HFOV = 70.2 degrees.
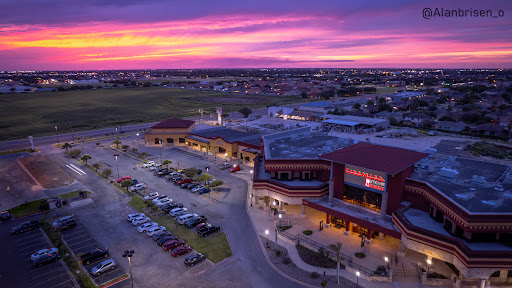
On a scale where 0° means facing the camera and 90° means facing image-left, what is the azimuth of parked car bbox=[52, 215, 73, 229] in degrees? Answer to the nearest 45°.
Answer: approximately 45°

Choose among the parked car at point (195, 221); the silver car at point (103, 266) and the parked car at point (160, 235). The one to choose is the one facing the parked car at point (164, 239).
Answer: the parked car at point (195, 221)

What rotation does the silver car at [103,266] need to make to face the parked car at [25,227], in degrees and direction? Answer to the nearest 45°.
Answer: approximately 90° to its right

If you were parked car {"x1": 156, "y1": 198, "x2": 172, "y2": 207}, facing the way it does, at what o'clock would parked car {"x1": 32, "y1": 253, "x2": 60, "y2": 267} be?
parked car {"x1": 32, "y1": 253, "x2": 60, "y2": 267} is roughly at 12 o'clock from parked car {"x1": 156, "y1": 198, "x2": 172, "y2": 207}.

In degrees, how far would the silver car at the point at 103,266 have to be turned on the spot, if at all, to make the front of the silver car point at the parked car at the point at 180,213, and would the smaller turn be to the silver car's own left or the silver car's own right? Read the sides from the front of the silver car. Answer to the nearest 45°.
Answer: approximately 180°

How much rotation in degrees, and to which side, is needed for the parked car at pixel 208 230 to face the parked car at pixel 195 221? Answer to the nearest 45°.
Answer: approximately 90° to its right

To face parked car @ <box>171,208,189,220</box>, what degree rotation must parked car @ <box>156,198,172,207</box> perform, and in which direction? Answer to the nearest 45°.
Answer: approximately 90° to its left

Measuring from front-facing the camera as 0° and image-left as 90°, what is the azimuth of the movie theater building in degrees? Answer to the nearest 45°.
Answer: approximately 45°

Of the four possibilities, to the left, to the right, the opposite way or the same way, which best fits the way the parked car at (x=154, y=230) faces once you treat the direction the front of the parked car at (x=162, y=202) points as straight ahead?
the opposite way

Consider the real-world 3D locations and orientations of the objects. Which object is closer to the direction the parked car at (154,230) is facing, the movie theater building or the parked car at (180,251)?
the movie theater building

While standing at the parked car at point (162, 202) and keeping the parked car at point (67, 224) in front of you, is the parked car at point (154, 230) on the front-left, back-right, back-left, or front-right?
front-left
